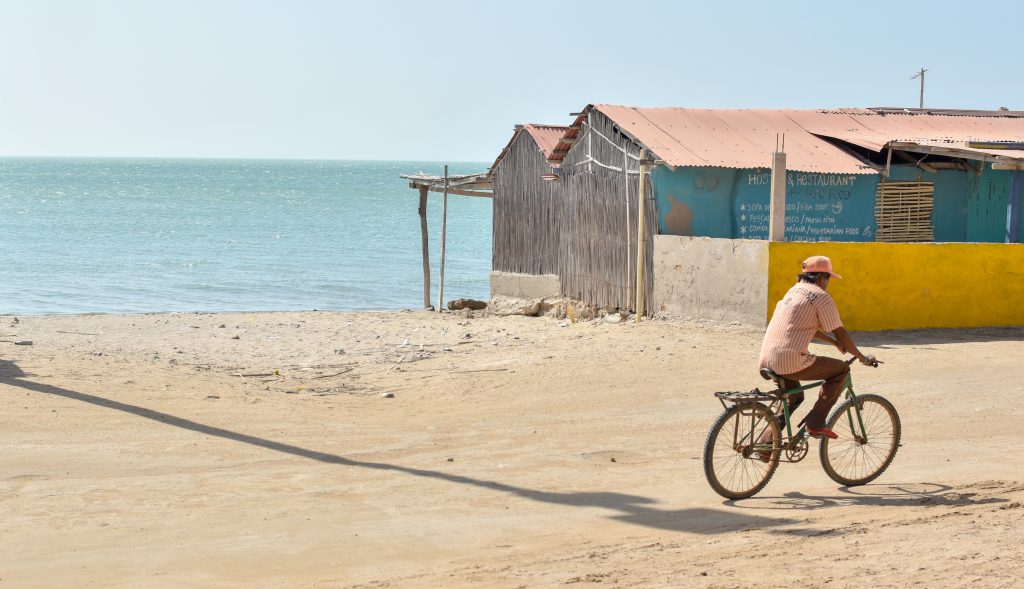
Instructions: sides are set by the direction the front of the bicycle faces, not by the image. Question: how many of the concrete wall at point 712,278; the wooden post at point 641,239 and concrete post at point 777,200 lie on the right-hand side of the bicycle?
0

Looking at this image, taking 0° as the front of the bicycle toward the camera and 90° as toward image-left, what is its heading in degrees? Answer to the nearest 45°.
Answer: approximately 225°

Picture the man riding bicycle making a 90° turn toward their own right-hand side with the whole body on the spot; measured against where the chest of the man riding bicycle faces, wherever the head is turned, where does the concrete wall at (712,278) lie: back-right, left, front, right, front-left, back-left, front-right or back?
back-left

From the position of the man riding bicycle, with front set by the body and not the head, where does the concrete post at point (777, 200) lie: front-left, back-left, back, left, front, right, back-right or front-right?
front-left

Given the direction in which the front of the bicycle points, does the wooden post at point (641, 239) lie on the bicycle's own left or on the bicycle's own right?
on the bicycle's own left

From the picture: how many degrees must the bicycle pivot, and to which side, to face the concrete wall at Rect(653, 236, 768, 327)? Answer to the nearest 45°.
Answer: approximately 45° to its left

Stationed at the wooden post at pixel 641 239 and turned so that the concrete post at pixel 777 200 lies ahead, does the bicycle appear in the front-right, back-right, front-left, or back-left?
front-right

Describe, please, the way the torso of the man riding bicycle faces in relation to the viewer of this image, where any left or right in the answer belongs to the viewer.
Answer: facing away from the viewer and to the right of the viewer

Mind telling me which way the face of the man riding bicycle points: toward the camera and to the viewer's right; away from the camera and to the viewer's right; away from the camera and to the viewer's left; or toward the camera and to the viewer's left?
away from the camera and to the viewer's right

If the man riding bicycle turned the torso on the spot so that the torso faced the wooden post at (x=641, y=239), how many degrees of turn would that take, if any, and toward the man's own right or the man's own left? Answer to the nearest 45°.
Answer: approximately 45° to the man's own left
